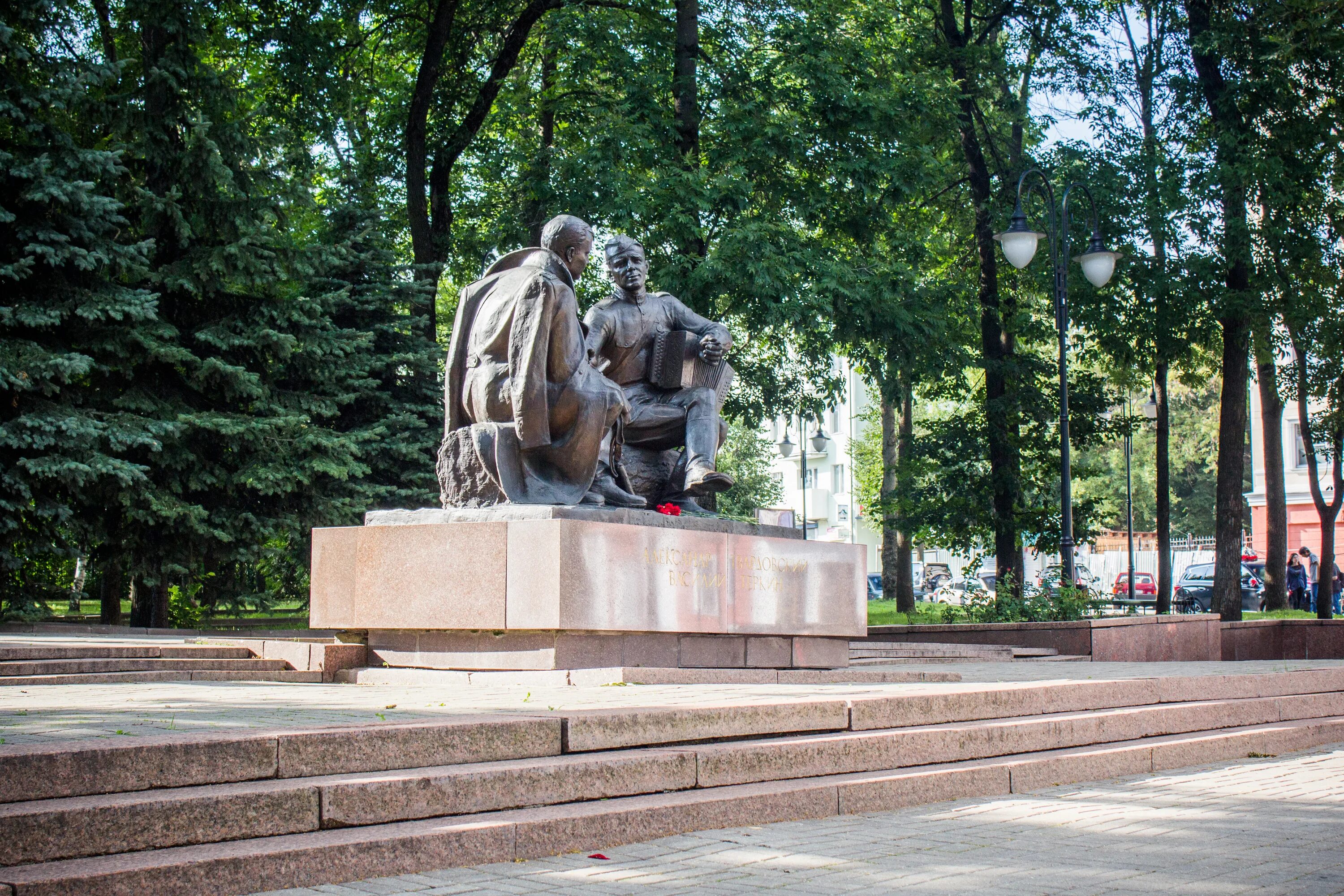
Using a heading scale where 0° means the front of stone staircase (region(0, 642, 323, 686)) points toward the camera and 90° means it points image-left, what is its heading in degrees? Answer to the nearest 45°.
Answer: approximately 0°

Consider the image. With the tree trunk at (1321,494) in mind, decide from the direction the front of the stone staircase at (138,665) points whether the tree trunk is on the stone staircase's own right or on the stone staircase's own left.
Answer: on the stone staircase's own left

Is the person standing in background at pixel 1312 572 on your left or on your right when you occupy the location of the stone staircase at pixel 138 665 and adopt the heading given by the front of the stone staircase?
on your left

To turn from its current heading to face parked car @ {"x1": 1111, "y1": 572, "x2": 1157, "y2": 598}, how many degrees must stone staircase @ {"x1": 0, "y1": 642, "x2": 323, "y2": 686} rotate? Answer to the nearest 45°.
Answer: approximately 135° to its left

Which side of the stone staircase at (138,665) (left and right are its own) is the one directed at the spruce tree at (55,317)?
back

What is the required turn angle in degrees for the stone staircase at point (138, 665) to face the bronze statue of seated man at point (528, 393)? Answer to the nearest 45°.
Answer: approximately 45° to its left

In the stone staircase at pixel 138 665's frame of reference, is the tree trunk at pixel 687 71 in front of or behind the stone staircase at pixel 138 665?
behind

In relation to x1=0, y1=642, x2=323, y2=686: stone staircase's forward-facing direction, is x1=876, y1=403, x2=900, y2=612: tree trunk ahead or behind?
behind

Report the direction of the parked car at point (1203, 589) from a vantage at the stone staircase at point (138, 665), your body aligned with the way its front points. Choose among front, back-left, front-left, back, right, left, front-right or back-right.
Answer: back-left

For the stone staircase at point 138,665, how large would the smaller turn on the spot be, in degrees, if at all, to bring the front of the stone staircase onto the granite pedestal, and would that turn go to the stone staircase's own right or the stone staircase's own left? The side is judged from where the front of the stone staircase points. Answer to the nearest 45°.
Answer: approximately 45° to the stone staircase's own left

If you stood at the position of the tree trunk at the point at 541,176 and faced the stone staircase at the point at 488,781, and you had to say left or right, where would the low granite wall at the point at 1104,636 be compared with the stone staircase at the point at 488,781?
left

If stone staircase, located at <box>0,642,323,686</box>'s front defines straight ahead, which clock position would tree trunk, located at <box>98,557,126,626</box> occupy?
The tree trunk is roughly at 6 o'clock from the stone staircase.
